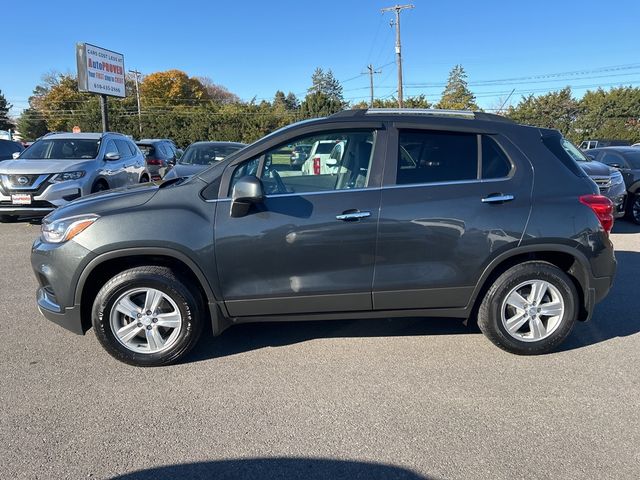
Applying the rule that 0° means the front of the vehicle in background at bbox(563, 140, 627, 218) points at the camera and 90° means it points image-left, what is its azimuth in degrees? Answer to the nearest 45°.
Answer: approximately 315°

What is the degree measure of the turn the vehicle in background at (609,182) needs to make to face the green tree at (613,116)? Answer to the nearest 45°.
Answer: approximately 135° to its left

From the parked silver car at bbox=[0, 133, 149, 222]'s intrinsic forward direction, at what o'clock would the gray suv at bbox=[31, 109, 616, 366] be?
The gray suv is roughly at 10 o'clock from the parked silver car.

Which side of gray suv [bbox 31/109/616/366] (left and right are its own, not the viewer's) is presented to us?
left

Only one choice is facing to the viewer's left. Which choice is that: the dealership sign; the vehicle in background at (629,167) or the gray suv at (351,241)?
the gray suv

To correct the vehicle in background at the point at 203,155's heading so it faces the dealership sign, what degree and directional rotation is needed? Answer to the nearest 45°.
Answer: approximately 135° to its right

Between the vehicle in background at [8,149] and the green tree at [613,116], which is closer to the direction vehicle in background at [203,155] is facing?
the vehicle in background

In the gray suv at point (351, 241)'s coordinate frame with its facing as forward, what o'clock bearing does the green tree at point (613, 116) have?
The green tree is roughly at 4 o'clock from the gray suv.

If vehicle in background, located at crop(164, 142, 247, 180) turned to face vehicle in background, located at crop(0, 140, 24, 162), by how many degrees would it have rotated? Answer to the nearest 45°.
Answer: approximately 90° to its right

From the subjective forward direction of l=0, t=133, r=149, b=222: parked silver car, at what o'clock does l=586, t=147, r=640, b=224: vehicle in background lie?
The vehicle in background is roughly at 8 o'clock from the parked silver car.
